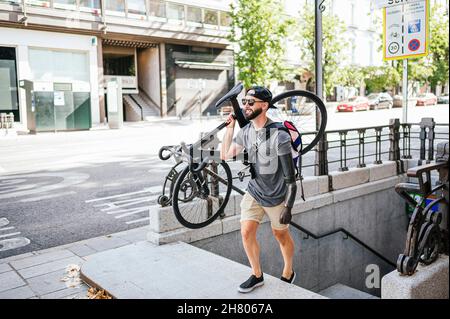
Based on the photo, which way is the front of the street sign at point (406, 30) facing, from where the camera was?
facing the viewer

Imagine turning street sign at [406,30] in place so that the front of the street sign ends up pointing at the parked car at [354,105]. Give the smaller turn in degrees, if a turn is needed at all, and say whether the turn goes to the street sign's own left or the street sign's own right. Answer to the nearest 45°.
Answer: approximately 180°

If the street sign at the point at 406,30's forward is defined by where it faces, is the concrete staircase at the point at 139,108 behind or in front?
behind

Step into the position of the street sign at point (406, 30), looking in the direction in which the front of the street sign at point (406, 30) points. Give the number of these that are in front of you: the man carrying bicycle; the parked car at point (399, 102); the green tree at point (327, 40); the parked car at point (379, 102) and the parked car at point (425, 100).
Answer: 1

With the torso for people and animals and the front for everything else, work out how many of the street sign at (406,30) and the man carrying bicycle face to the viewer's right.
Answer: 0

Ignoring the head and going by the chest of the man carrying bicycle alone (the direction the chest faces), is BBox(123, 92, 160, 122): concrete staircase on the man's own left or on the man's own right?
on the man's own right

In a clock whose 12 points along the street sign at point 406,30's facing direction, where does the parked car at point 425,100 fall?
The parked car is roughly at 6 o'clock from the street sign.

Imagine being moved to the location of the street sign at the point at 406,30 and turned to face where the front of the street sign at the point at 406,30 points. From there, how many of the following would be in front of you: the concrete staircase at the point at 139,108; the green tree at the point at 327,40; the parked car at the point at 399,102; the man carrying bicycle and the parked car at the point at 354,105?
1

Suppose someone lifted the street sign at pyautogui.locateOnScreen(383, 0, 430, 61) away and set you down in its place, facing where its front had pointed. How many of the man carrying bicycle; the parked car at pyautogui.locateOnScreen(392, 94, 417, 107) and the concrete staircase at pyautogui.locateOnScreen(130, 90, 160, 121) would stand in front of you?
1

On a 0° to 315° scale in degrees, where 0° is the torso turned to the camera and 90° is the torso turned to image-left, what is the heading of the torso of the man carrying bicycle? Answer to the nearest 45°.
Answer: approximately 45°

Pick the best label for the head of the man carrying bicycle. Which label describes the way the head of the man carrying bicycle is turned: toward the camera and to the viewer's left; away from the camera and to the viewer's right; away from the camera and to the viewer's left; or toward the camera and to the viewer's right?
toward the camera and to the viewer's left

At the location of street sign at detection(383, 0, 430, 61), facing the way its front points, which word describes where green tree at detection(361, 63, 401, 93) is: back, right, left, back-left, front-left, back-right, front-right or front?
back

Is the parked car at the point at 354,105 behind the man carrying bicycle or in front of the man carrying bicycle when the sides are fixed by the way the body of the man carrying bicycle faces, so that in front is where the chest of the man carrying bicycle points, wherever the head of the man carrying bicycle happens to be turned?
behind
